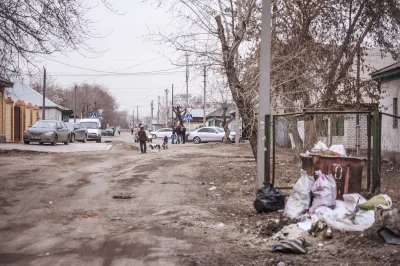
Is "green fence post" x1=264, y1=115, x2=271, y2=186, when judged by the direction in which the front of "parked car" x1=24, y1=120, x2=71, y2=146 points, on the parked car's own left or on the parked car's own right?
on the parked car's own left

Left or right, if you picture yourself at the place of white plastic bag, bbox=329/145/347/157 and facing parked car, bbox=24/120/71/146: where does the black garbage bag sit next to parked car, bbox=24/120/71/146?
left

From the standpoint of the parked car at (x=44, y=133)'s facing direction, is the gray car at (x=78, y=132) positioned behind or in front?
behind

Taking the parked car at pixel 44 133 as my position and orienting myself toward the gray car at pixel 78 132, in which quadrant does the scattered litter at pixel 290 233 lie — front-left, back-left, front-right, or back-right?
back-right

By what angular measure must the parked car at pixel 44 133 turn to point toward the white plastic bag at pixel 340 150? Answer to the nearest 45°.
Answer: approximately 45° to its left

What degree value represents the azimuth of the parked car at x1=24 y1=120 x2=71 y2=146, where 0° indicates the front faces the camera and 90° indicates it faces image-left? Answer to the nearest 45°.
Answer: approximately 45°

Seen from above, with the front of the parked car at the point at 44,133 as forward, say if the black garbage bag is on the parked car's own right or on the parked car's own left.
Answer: on the parked car's own left

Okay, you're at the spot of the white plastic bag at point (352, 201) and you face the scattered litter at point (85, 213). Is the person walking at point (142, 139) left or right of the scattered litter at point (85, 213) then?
right

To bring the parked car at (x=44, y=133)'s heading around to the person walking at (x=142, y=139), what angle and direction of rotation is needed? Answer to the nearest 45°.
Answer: approximately 90° to its left

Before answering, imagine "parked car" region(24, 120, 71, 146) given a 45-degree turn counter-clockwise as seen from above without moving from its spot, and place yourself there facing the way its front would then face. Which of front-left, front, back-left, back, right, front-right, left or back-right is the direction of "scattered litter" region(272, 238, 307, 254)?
front

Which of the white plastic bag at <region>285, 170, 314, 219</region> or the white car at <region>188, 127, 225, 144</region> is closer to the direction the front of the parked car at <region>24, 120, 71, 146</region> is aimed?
the white plastic bag

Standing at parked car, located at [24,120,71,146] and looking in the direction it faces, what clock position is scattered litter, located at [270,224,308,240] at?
The scattered litter is roughly at 10 o'clock from the parked car.

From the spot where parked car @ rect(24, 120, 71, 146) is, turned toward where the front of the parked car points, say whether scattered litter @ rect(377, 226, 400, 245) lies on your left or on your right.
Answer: on your left

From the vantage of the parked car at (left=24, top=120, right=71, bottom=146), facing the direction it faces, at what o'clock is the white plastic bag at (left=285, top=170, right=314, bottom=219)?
The white plastic bag is roughly at 10 o'clock from the parked car.

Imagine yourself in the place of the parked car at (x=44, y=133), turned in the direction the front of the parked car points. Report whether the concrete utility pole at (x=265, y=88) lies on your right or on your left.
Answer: on your left

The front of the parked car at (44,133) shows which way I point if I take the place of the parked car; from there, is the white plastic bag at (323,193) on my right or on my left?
on my left
